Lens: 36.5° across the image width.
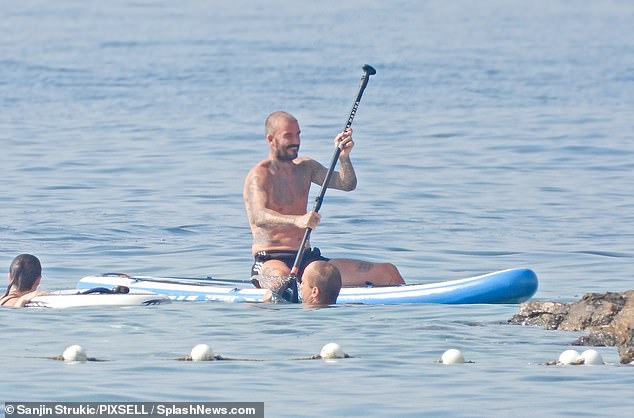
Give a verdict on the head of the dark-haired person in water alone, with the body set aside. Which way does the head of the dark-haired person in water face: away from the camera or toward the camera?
away from the camera

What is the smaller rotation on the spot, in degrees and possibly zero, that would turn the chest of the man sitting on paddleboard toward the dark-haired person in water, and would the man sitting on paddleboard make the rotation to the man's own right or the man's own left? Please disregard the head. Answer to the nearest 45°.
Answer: approximately 135° to the man's own right

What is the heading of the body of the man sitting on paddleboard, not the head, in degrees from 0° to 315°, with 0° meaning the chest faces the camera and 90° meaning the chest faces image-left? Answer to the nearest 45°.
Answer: approximately 315°

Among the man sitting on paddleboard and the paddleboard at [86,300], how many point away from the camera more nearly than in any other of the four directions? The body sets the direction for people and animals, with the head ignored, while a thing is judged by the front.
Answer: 0
